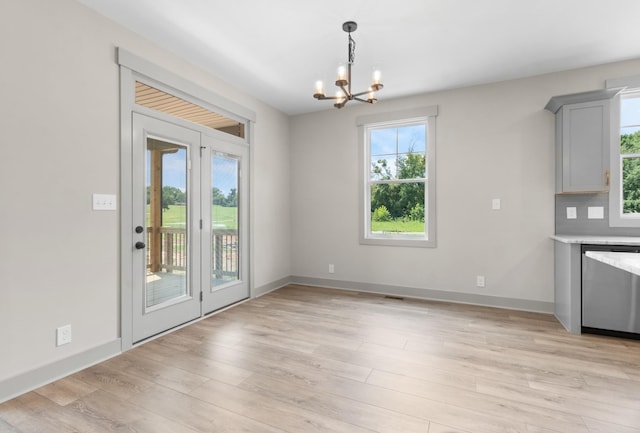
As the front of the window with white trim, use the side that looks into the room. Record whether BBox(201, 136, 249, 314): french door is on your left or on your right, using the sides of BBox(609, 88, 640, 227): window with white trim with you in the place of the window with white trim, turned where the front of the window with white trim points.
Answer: on your right

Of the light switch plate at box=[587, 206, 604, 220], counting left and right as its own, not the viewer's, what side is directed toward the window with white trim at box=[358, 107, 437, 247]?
right

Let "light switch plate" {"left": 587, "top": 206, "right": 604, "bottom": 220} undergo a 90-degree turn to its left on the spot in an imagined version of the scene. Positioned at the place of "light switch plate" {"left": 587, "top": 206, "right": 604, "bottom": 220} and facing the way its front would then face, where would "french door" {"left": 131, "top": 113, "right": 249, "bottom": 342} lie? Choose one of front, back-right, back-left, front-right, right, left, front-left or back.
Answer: back-right

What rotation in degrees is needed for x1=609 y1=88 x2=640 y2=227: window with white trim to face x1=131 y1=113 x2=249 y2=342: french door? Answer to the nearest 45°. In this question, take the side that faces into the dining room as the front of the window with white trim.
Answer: approximately 45° to its right

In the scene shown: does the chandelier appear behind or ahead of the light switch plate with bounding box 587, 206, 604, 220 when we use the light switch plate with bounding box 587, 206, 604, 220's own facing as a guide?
ahead

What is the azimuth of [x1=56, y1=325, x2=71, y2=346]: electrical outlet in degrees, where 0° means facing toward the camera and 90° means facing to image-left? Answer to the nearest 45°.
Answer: approximately 315°

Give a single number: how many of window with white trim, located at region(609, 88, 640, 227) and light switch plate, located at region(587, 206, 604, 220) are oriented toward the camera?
2

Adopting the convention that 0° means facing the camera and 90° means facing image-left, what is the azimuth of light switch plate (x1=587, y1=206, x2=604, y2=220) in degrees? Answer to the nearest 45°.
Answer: approximately 0°
